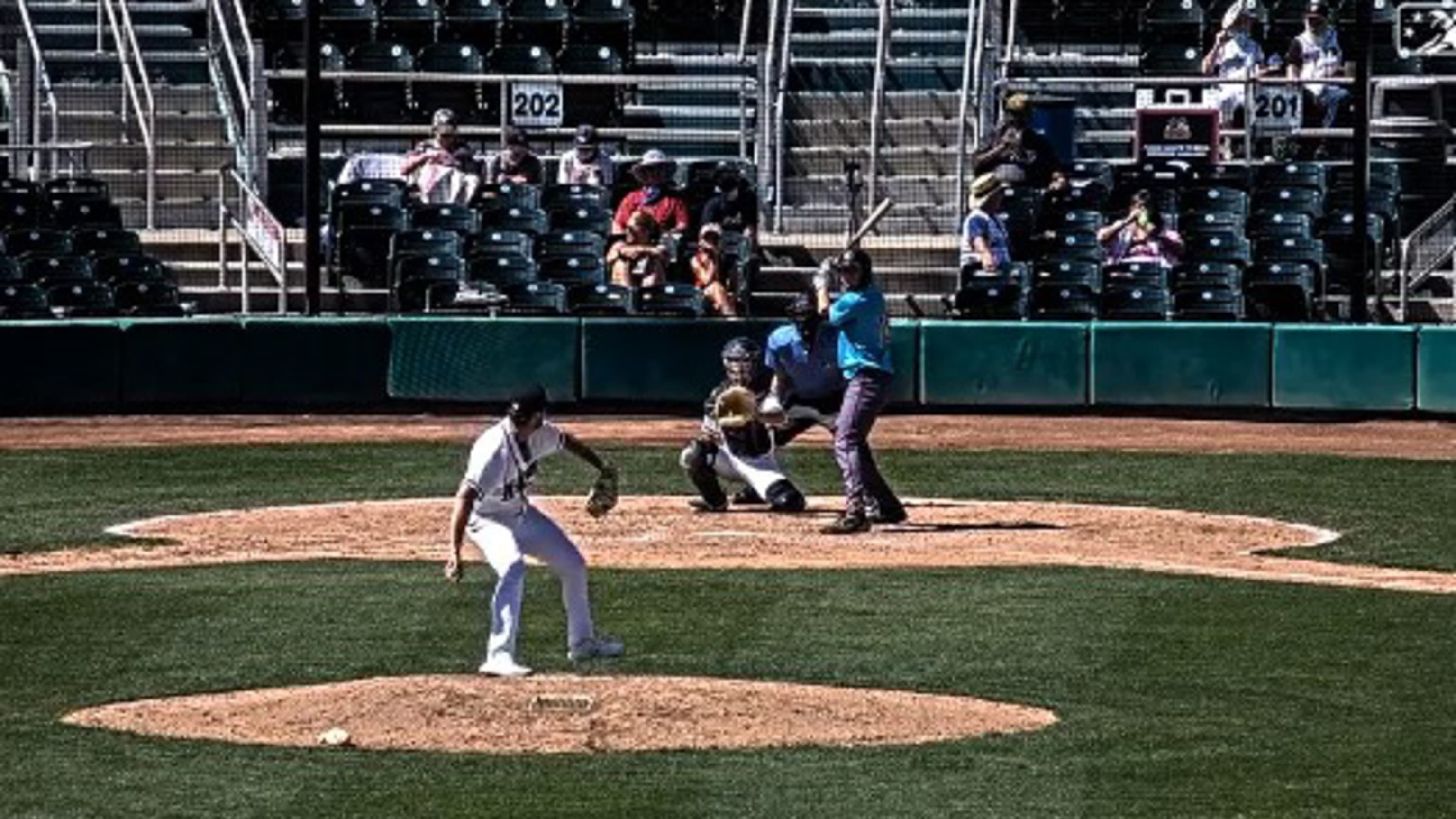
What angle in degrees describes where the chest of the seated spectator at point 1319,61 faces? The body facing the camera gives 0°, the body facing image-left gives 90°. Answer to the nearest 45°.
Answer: approximately 0°

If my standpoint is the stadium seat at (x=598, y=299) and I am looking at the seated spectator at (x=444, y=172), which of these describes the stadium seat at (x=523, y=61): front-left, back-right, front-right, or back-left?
front-right

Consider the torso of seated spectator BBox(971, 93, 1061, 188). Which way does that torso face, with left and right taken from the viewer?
facing the viewer

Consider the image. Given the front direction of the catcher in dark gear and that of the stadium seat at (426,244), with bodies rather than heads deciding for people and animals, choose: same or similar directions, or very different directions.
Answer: same or similar directions

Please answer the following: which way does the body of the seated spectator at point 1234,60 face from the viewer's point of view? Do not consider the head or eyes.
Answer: toward the camera

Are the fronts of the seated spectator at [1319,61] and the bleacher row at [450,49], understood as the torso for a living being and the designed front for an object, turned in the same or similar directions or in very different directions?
same or similar directions

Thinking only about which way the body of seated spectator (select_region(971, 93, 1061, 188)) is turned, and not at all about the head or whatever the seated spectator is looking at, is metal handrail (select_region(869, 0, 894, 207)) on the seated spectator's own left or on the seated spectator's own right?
on the seated spectator's own right

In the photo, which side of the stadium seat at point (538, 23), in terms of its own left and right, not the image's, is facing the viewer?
front

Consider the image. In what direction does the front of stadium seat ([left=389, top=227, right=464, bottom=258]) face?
toward the camera

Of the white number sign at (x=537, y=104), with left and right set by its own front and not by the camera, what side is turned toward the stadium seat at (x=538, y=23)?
back

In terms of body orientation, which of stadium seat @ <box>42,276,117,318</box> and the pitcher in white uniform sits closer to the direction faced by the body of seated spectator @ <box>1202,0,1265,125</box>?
the pitcher in white uniform
